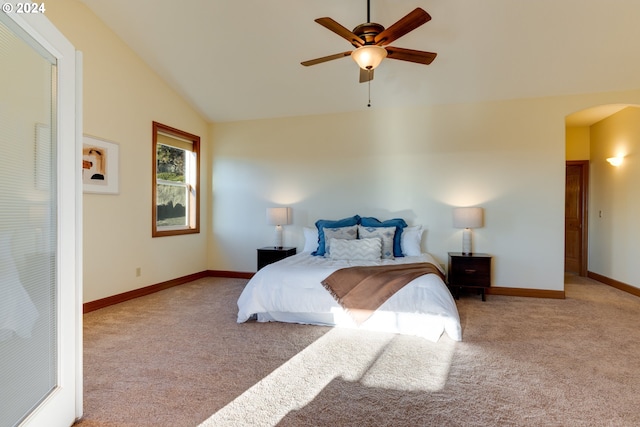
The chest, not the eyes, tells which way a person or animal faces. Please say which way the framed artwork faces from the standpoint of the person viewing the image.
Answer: facing the viewer and to the right of the viewer

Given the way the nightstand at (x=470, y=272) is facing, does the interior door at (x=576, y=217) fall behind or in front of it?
behind

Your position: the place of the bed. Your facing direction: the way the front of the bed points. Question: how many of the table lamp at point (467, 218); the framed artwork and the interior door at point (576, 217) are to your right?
1

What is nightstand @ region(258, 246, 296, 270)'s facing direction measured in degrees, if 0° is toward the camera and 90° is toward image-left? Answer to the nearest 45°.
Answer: approximately 0°

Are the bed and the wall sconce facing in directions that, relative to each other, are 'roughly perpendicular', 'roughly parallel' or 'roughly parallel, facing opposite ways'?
roughly perpendicular

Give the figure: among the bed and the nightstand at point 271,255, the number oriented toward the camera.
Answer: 2

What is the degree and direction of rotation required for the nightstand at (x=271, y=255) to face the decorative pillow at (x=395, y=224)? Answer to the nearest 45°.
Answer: approximately 90° to its left

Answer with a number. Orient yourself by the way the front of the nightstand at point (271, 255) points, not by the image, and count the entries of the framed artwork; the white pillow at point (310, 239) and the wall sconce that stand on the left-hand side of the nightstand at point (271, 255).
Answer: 2

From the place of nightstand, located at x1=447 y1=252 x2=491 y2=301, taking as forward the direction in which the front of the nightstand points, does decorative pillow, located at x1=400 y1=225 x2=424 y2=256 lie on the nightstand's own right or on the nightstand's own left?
on the nightstand's own right

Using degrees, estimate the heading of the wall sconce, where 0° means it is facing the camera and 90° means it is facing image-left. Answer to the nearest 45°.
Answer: approximately 45°

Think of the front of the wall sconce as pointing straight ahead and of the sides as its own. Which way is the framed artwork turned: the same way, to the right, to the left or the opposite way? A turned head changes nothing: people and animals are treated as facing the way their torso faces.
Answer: the opposite way

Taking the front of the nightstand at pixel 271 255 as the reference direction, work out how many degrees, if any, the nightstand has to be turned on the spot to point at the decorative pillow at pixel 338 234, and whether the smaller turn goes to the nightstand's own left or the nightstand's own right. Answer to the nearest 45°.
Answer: approximately 45° to the nightstand's own left

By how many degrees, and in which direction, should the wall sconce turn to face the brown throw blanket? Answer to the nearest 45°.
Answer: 0° — it already faces it

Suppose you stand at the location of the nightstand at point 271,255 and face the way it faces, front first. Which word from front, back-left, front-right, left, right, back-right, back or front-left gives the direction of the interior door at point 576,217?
left

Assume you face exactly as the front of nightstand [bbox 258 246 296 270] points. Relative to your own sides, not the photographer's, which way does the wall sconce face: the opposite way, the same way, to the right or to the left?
to the right

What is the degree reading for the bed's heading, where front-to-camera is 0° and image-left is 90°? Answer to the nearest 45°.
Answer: approximately 0°
